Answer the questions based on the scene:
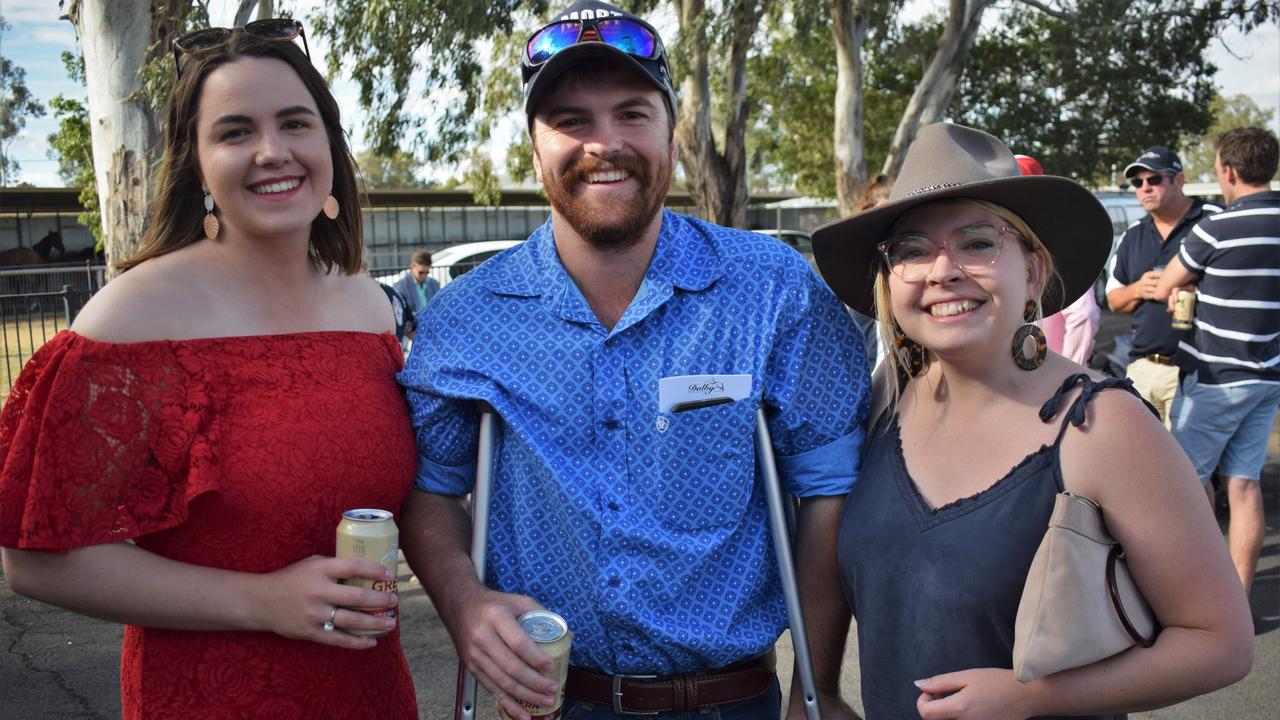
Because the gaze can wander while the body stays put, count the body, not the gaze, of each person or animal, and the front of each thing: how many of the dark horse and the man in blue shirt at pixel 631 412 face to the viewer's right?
1

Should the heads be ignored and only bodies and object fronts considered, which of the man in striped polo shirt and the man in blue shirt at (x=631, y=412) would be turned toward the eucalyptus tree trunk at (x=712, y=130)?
the man in striped polo shirt

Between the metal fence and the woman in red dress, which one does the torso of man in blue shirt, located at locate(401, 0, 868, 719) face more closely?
the woman in red dress

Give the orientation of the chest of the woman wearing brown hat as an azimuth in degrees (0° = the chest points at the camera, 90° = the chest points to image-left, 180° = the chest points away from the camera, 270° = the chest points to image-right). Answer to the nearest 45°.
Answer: approximately 45°

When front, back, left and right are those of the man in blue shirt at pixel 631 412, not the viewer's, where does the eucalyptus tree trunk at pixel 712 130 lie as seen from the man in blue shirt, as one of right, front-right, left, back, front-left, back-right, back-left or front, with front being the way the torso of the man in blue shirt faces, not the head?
back

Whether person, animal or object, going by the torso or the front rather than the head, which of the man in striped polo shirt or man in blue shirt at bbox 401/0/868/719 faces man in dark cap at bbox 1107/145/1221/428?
the man in striped polo shirt

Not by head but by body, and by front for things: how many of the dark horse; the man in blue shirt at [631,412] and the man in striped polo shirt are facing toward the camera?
1

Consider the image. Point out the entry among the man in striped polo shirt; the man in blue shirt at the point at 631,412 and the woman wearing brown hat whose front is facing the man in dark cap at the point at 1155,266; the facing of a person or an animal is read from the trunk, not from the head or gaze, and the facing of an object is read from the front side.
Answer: the man in striped polo shirt

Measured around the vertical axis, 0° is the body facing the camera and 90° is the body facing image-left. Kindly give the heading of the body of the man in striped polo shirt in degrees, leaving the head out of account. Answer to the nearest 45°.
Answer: approximately 135°

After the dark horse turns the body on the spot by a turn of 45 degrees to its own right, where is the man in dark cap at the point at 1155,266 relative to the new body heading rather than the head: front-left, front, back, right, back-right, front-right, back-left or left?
front-right

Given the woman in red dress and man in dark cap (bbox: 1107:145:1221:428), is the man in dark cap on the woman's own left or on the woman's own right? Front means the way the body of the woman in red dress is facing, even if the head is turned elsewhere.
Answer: on the woman's own left
